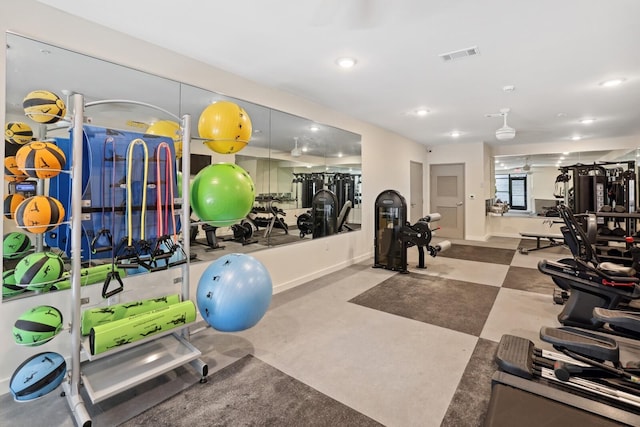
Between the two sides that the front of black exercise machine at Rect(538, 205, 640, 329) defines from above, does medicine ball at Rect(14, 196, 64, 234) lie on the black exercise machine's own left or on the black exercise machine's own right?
on the black exercise machine's own right

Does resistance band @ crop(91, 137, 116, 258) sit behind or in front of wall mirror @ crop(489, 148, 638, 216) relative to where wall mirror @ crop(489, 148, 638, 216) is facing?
in front

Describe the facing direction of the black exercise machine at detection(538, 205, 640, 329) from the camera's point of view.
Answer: facing to the right of the viewer

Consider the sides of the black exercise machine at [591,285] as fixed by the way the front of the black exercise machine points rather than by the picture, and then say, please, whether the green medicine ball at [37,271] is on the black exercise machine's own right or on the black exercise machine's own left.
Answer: on the black exercise machine's own right

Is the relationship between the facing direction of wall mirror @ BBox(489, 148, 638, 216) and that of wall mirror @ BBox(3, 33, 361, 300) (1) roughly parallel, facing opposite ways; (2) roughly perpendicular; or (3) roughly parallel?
roughly perpendicular
